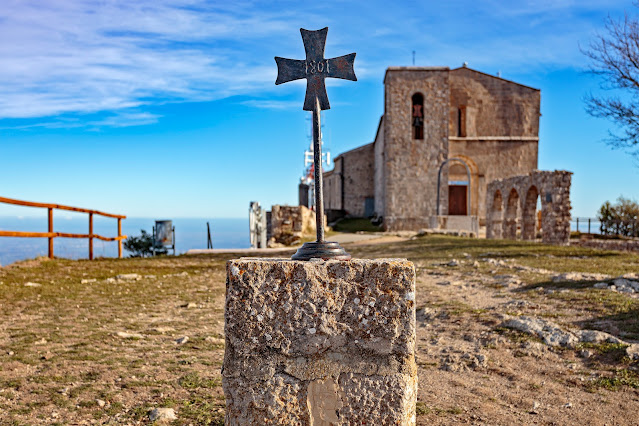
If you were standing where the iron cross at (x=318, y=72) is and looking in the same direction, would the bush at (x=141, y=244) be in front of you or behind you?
behind

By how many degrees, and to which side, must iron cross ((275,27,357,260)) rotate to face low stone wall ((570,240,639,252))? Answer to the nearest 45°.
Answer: approximately 135° to its left

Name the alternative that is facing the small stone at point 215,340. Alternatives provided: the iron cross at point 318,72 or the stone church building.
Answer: the stone church building

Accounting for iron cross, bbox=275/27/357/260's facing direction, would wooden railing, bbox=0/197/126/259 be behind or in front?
behind

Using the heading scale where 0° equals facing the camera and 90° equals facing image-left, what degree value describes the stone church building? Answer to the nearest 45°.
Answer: approximately 0°

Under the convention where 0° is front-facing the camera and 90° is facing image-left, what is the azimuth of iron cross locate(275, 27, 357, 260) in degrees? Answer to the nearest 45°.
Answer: approximately 0°

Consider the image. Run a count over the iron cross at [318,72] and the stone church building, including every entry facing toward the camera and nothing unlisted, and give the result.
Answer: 2

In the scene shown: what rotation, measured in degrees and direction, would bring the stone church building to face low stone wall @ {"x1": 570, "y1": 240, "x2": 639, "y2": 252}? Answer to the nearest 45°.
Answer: approximately 45° to its left

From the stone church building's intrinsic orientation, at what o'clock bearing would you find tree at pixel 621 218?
The tree is roughly at 9 o'clock from the stone church building.
